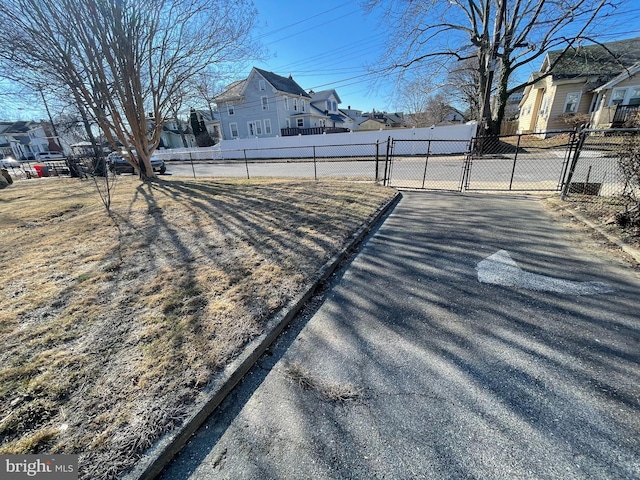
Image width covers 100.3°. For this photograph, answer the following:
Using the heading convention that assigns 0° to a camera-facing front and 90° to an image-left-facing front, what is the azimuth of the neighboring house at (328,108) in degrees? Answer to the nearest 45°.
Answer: approximately 315°

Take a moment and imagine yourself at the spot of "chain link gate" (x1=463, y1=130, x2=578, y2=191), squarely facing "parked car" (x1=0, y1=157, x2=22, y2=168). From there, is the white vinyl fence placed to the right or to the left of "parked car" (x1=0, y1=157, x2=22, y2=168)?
right

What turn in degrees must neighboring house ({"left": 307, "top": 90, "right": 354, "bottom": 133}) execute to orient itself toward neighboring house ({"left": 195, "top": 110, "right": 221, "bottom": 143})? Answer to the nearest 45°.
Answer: approximately 135° to its right

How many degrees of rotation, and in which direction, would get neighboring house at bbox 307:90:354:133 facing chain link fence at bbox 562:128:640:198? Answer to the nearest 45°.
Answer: approximately 45° to its right
